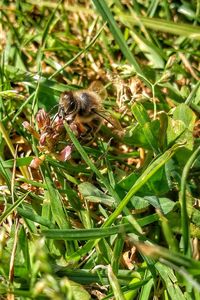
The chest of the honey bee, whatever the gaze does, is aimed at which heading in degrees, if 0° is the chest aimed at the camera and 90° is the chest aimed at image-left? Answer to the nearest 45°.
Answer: approximately 45°
